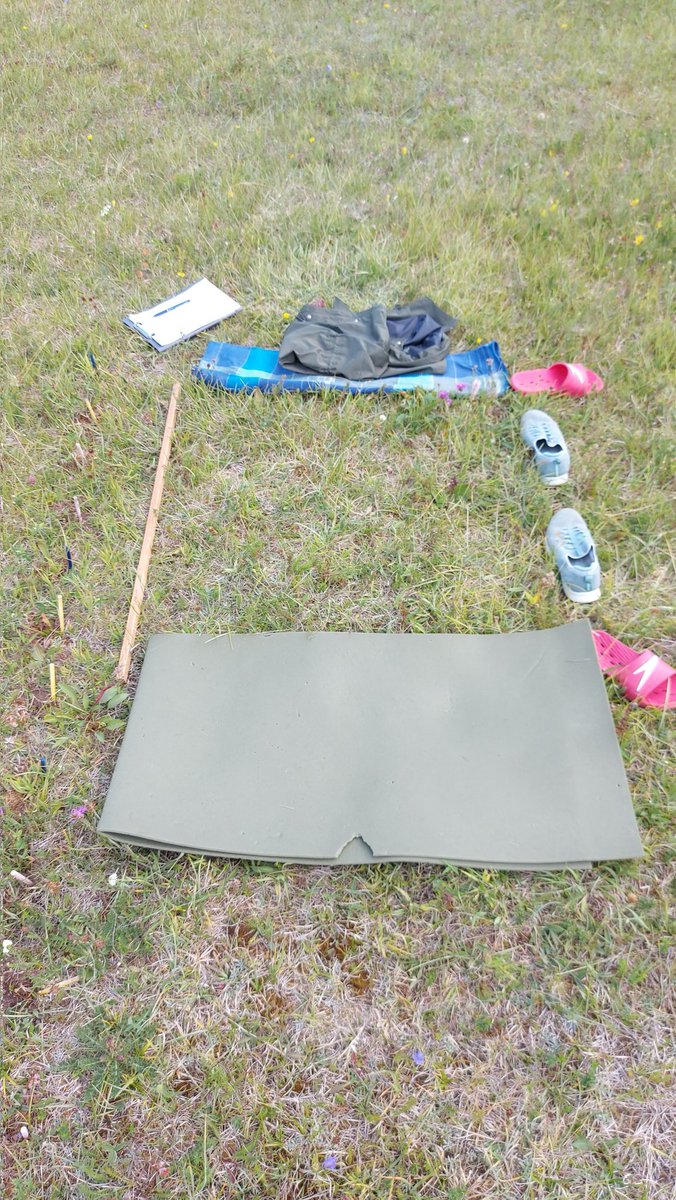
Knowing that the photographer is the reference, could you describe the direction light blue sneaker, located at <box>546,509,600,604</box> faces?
facing away from the viewer

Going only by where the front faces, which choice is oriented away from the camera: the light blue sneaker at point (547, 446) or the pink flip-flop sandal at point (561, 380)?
the light blue sneaker

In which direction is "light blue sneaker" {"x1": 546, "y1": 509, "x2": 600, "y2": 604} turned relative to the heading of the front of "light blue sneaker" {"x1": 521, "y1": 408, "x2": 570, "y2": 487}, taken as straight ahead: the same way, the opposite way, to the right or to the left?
the same way

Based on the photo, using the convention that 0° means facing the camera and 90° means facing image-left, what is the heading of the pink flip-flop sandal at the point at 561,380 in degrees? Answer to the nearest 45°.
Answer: approximately 270°

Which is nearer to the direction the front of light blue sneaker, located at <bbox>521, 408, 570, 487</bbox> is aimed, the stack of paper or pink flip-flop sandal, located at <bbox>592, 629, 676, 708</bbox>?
the stack of paper

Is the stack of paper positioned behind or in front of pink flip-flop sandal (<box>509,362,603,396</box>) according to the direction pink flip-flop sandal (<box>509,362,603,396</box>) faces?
behind

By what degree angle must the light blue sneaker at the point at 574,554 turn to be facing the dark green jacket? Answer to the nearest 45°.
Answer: approximately 45° to its left
